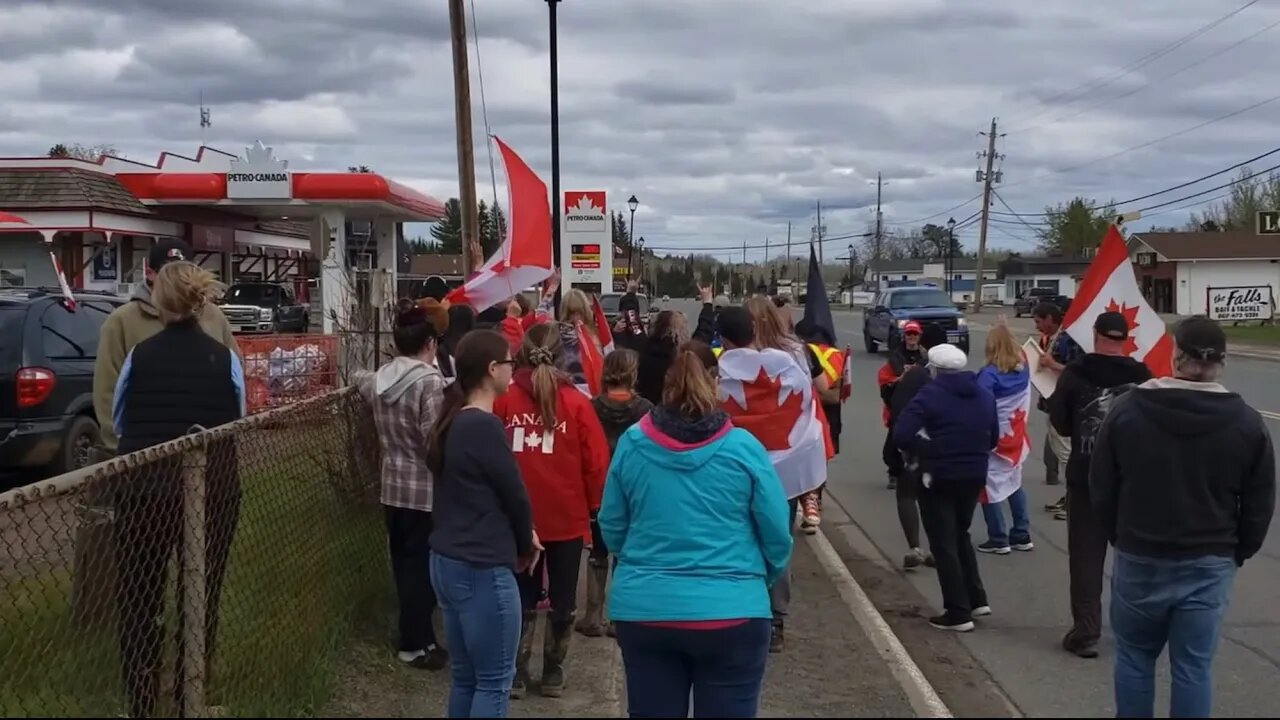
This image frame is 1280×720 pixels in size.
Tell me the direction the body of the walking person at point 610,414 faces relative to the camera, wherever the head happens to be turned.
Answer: away from the camera

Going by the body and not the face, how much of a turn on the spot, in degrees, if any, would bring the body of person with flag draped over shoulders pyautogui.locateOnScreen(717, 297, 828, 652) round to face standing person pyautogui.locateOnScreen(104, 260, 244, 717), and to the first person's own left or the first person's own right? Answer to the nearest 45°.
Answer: approximately 135° to the first person's own left

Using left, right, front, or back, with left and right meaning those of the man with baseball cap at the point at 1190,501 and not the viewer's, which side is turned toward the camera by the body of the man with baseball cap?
back

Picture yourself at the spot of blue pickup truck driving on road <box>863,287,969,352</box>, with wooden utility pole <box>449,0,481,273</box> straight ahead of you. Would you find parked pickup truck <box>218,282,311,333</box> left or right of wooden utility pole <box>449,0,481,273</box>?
right

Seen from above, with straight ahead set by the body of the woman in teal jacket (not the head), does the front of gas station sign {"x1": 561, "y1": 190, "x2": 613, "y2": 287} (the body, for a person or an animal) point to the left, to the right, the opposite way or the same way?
the opposite way

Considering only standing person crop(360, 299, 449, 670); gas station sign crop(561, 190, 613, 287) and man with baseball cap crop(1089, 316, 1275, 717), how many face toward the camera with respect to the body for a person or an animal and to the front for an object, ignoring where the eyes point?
1

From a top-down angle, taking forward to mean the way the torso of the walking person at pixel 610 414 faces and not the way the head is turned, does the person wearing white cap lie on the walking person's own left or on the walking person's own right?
on the walking person's own right

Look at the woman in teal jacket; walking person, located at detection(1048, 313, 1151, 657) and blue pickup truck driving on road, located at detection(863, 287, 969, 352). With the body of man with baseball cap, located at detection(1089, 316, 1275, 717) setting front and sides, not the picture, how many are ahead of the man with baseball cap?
2

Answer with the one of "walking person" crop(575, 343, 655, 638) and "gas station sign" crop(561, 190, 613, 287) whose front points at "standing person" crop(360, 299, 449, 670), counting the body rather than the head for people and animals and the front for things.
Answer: the gas station sign

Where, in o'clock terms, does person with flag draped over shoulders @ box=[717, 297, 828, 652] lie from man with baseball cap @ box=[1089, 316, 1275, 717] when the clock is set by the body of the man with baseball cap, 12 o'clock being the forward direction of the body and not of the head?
The person with flag draped over shoulders is roughly at 10 o'clock from the man with baseball cap.

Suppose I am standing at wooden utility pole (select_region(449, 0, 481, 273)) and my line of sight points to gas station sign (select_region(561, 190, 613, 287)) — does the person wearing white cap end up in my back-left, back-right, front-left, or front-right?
back-right

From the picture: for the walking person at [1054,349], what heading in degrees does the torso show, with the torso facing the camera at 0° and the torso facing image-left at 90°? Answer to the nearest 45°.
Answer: approximately 45°

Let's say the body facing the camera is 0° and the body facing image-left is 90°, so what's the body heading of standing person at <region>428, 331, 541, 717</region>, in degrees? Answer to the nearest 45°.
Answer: approximately 225°

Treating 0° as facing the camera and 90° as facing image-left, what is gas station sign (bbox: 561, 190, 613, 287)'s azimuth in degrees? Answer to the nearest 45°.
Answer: approximately 0°

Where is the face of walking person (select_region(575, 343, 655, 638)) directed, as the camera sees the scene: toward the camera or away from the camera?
away from the camera

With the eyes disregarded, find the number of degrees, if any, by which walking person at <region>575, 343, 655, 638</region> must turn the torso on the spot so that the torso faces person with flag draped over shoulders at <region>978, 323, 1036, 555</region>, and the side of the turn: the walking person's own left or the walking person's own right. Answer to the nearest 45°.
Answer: approximately 45° to the walking person's own right

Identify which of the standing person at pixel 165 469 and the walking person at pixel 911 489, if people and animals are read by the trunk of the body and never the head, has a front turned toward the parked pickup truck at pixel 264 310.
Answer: the standing person at pixel 165 469

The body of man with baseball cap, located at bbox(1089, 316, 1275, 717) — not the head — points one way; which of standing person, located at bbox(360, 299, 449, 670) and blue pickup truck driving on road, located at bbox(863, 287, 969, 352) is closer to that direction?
the blue pickup truck driving on road

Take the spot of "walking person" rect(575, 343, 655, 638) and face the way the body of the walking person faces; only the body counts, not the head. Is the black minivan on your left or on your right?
on your left

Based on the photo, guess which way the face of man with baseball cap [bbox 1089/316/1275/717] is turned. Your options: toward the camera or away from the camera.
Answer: away from the camera
